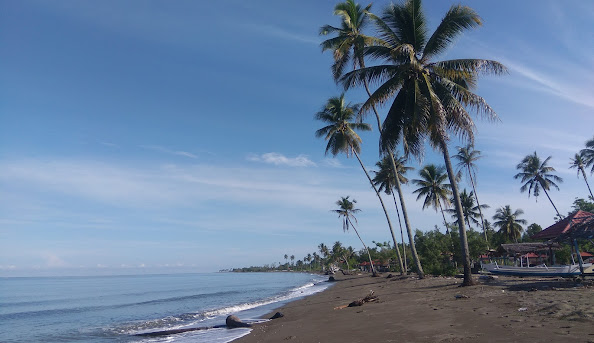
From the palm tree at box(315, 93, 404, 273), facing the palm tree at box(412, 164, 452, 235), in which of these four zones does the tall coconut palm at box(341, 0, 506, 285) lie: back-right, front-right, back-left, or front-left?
back-right

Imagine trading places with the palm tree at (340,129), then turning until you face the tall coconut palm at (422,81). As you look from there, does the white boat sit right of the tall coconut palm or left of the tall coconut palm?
left

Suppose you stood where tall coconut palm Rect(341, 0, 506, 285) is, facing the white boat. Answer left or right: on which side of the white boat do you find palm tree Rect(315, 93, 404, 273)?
left
